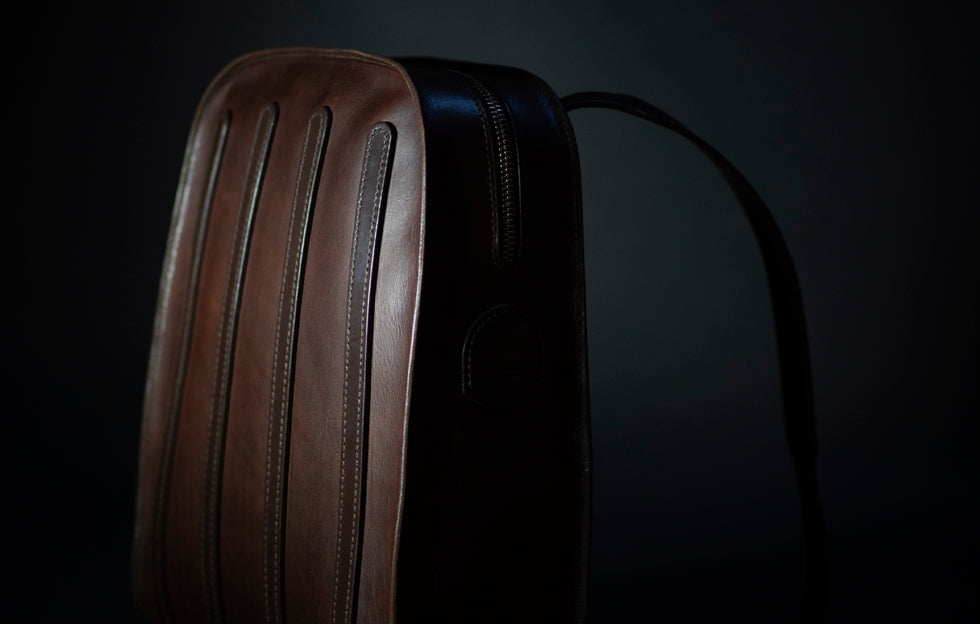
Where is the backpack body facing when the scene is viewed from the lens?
facing the viewer and to the left of the viewer
